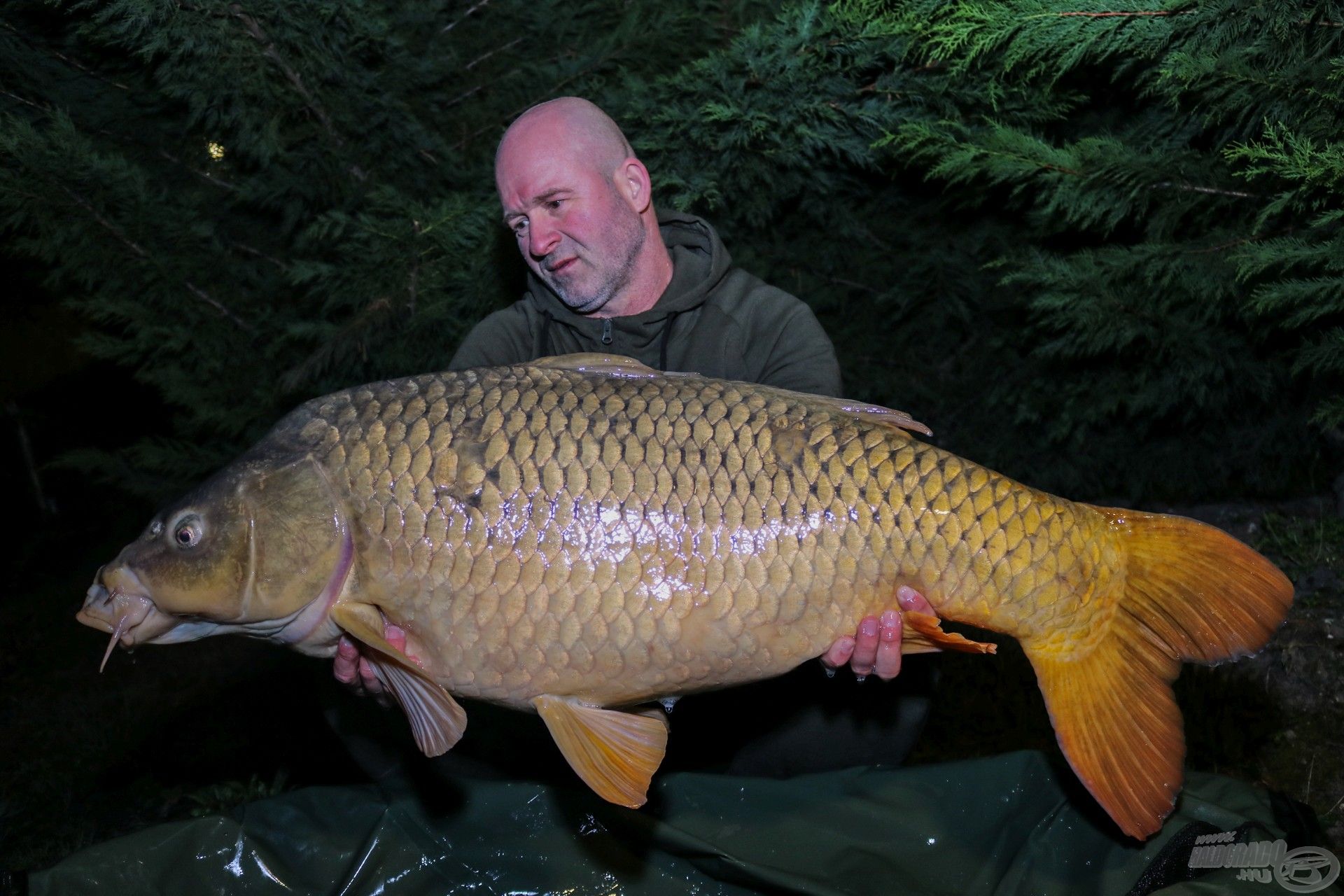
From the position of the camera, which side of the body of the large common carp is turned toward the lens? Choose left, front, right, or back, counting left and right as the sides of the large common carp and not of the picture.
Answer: left

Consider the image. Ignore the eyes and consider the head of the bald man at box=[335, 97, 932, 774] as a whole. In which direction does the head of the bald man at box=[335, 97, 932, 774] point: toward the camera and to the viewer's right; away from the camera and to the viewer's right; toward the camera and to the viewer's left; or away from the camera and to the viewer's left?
toward the camera and to the viewer's left
